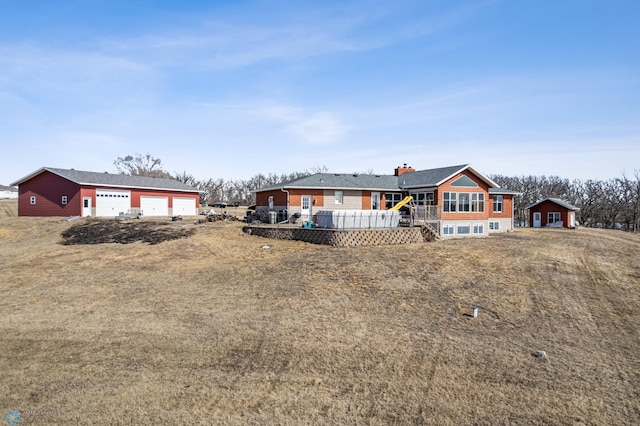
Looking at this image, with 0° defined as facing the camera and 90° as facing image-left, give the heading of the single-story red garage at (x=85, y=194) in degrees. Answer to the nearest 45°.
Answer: approximately 315°

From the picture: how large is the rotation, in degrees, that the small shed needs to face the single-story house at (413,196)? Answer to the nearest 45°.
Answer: approximately 45° to its right

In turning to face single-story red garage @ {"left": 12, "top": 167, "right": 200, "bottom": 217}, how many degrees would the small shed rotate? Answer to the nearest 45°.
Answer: approximately 45° to its right

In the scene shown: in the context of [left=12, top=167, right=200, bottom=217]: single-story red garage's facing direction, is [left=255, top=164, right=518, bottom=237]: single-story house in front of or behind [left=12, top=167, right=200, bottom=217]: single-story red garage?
in front

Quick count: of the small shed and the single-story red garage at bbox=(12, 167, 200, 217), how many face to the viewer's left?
0

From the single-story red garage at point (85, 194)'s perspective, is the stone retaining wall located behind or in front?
in front
